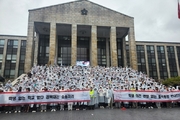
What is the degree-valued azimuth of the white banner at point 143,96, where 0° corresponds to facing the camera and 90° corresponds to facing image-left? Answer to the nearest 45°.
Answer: approximately 0°

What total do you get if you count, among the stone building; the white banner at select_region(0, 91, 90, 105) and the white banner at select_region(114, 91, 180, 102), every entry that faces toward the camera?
3

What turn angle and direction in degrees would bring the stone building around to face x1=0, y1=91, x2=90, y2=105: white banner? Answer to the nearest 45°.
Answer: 0° — it already faces it

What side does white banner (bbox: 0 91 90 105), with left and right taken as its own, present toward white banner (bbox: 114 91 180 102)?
left

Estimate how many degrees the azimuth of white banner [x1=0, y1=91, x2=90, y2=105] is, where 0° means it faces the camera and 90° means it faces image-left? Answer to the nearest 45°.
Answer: approximately 0°

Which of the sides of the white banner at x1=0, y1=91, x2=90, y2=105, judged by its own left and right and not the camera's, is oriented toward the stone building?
back

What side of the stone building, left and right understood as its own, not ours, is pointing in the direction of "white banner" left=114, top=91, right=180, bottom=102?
front

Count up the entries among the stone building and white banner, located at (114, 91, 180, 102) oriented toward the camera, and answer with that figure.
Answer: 2

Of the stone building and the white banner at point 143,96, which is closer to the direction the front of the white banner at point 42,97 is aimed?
the white banner
